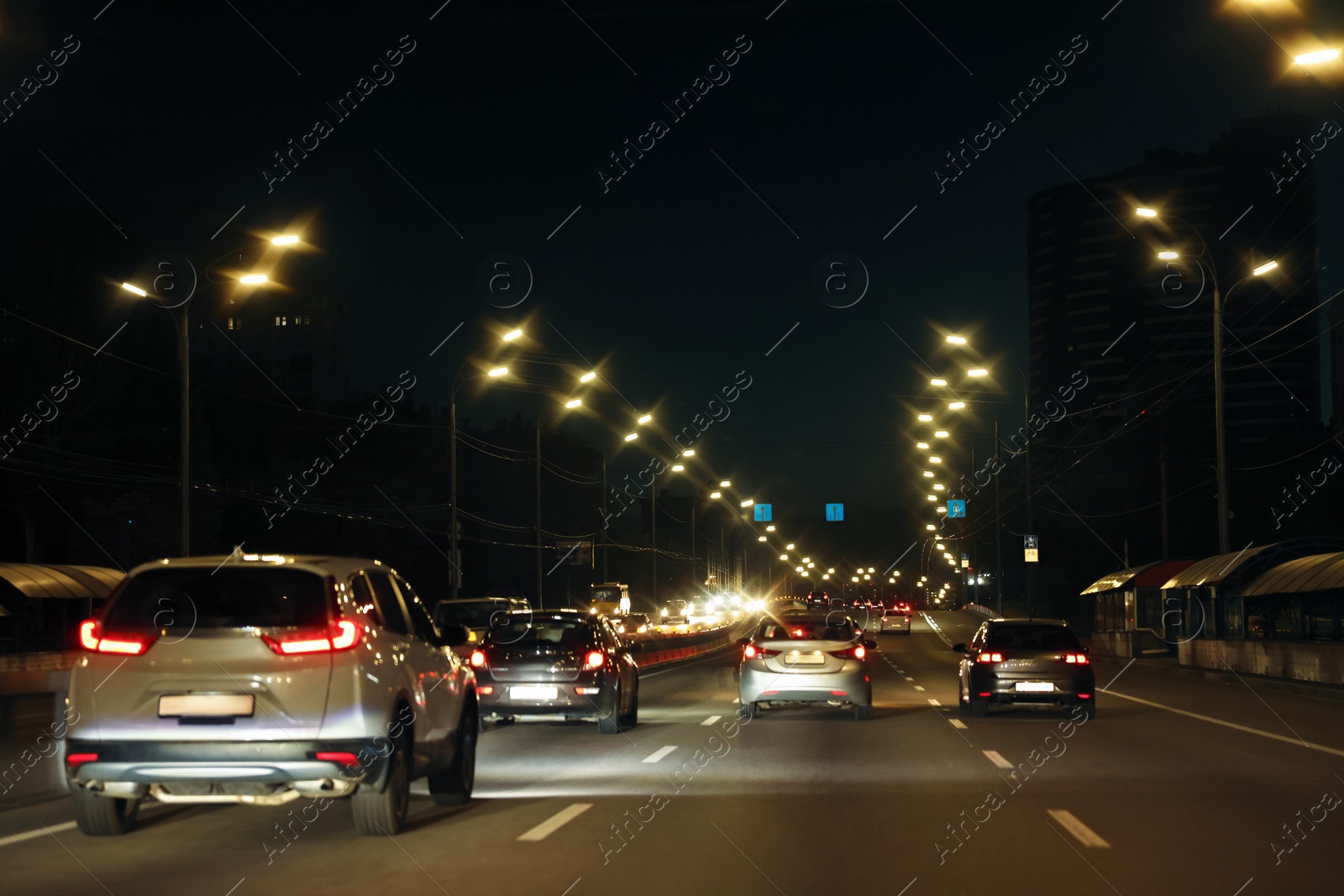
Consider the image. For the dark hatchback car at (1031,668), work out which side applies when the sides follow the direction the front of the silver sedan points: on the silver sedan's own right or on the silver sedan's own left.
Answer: on the silver sedan's own right

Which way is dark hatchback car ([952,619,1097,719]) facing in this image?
away from the camera

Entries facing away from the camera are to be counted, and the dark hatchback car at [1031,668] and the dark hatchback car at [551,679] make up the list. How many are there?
2

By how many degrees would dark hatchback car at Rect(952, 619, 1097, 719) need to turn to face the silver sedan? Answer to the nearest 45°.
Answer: approximately 90° to its left

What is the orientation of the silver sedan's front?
away from the camera

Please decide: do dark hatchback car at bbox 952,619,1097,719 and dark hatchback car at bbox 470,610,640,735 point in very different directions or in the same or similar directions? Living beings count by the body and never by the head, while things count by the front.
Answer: same or similar directions

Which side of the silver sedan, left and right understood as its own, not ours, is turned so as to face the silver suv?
back

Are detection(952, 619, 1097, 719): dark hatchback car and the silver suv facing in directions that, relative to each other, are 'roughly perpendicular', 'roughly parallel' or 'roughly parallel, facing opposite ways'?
roughly parallel

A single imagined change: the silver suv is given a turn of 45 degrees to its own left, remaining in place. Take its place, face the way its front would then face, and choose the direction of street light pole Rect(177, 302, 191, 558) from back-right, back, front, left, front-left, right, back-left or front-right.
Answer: front

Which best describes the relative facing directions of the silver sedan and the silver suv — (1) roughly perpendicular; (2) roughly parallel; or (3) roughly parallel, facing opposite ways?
roughly parallel

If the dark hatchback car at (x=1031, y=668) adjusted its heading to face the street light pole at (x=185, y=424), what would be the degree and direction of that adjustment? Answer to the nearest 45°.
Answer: approximately 90° to its left

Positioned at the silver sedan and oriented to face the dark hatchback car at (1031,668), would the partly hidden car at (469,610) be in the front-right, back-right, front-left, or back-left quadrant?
back-left

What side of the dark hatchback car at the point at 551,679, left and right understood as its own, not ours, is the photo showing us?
back

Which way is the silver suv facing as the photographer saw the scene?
facing away from the viewer and to the right of the viewer

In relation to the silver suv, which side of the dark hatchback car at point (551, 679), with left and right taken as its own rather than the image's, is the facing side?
back

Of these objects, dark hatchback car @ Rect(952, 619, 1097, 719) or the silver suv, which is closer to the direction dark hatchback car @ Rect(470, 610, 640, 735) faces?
the dark hatchback car
